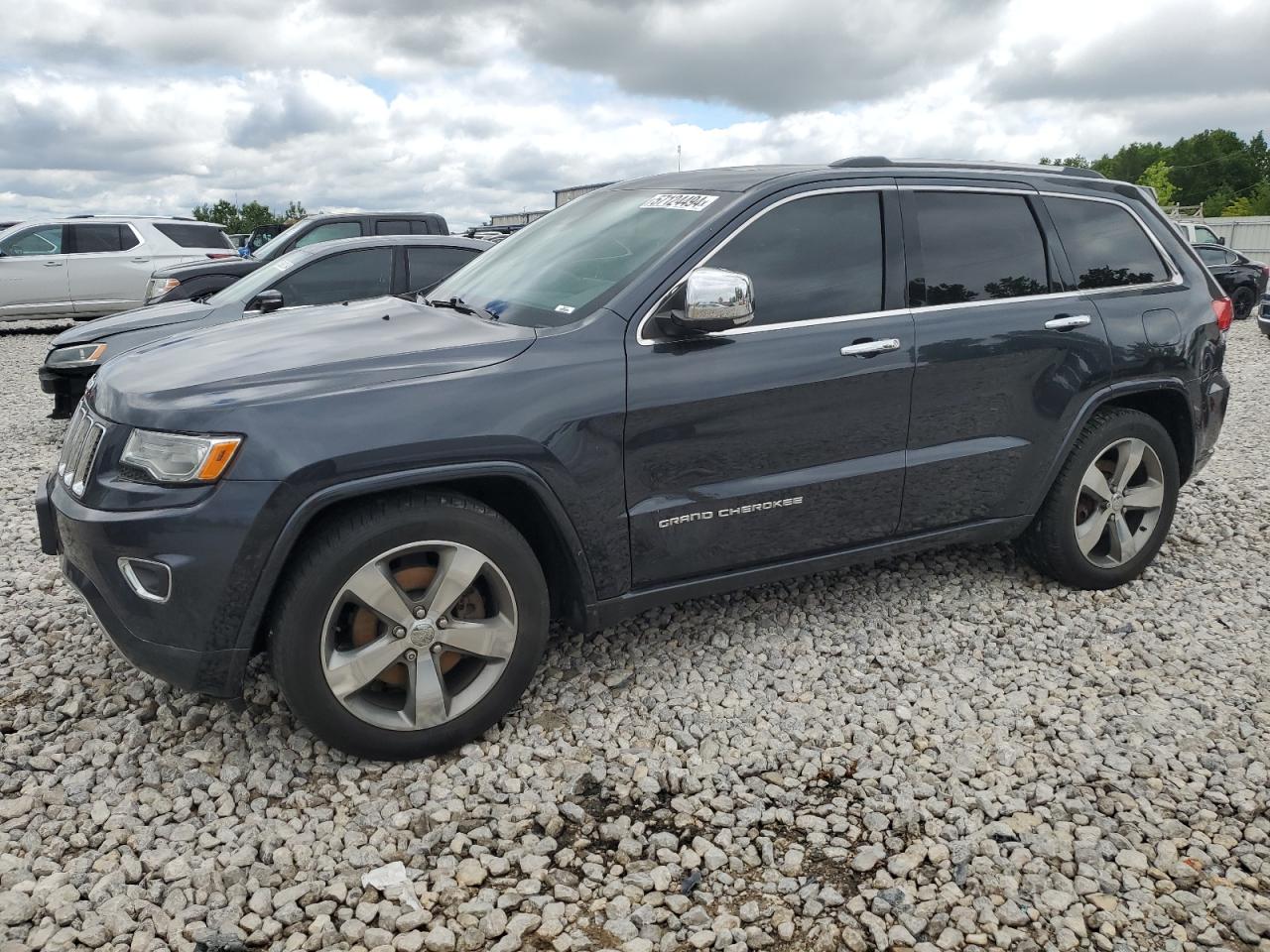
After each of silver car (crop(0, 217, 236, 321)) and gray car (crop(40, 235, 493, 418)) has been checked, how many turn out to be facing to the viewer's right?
0

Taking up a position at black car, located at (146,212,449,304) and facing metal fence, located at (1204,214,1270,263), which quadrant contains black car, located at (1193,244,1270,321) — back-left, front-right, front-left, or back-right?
front-right

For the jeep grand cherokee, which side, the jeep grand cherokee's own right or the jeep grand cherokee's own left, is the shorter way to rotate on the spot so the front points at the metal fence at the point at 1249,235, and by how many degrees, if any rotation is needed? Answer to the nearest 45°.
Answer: approximately 180°

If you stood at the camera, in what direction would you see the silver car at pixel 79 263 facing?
facing to the left of the viewer

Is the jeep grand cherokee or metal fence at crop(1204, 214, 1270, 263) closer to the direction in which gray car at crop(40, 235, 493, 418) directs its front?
the jeep grand cherokee

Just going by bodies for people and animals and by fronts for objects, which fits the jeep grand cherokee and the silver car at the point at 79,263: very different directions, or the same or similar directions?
same or similar directions

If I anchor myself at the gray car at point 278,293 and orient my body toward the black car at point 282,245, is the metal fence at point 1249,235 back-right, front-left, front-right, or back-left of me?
front-right

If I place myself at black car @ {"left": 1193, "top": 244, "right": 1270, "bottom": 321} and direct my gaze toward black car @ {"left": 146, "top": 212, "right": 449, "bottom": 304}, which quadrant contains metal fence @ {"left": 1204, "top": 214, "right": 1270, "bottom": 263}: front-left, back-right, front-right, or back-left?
back-right

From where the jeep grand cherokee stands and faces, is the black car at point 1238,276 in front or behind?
behind

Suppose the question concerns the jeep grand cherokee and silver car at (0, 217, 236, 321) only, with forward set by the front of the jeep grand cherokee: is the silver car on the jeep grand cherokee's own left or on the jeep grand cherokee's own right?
on the jeep grand cherokee's own right

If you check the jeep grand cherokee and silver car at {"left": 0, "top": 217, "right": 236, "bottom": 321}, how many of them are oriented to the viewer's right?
0

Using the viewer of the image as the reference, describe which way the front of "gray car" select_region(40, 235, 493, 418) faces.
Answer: facing the viewer and to the left of the viewer

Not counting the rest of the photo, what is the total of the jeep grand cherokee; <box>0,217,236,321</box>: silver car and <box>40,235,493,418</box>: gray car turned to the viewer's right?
0

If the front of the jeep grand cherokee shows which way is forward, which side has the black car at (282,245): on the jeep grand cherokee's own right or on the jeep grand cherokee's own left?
on the jeep grand cherokee's own right
